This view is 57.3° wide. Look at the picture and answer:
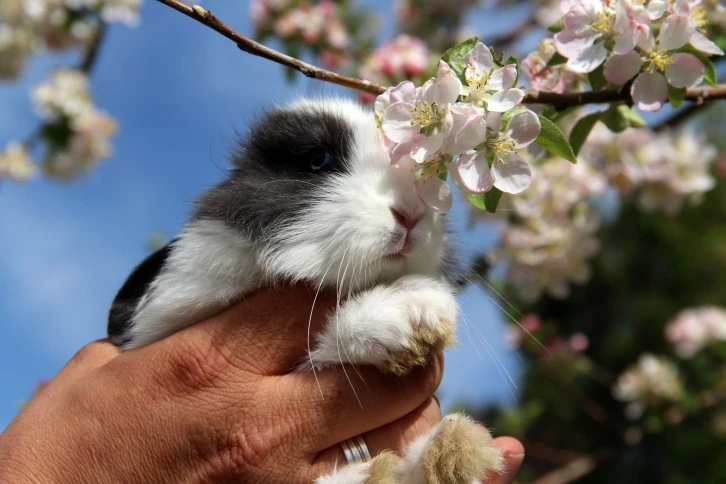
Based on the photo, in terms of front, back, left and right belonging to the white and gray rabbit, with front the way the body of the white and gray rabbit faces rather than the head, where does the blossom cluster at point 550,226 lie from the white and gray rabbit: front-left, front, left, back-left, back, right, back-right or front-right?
left

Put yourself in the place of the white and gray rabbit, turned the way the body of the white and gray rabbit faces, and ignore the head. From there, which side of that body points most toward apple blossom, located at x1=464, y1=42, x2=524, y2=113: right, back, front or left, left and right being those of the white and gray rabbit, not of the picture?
front

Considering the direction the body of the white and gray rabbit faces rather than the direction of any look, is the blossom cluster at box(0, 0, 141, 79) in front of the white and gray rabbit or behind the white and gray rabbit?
behind

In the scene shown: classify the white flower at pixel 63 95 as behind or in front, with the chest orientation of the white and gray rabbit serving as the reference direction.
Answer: behind

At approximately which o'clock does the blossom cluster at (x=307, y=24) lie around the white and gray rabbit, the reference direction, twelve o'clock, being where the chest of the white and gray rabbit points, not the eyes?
The blossom cluster is roughly at 8 o'clock from the white and gray rabbit.

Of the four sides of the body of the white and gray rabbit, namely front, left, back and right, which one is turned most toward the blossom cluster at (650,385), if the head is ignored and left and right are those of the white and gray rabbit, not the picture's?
left

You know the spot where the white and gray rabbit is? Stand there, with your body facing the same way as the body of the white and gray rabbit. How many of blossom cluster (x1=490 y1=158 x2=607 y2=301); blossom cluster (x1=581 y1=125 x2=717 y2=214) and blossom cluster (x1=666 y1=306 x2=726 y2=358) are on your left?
3

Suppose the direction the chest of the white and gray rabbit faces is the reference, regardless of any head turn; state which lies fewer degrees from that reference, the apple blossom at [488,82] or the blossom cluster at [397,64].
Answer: the apple blossom

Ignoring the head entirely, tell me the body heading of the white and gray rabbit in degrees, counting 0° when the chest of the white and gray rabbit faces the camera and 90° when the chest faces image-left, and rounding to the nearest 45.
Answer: approximately 315°

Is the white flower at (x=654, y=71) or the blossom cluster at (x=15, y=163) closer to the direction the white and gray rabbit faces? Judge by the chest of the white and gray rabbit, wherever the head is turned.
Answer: the white flower

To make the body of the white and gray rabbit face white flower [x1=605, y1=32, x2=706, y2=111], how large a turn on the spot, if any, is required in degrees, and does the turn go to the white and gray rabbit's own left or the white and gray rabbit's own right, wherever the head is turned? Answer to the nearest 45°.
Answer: approximately 45° to the white and gray rabbit's own left

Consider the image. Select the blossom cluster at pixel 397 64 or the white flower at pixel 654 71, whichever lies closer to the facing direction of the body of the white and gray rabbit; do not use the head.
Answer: the white flower

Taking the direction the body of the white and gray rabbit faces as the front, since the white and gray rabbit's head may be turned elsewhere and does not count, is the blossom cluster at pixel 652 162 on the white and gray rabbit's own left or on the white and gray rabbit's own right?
on the white and gray rabbit's own left

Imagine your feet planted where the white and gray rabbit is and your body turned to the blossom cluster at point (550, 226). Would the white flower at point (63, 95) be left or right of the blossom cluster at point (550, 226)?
left
